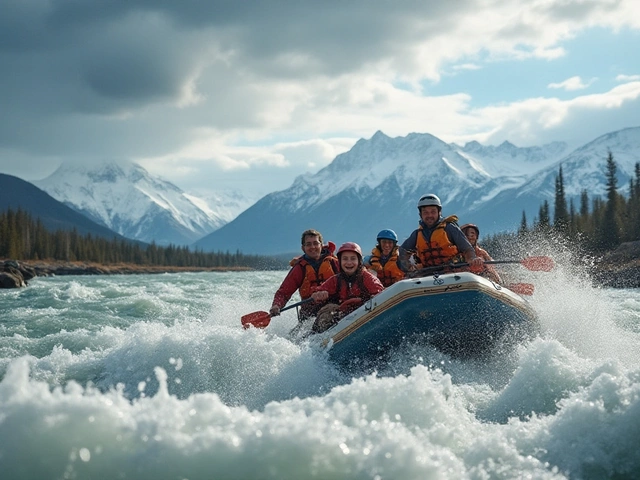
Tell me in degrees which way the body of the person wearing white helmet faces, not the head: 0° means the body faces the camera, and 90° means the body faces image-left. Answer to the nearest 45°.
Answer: approximately 0°
